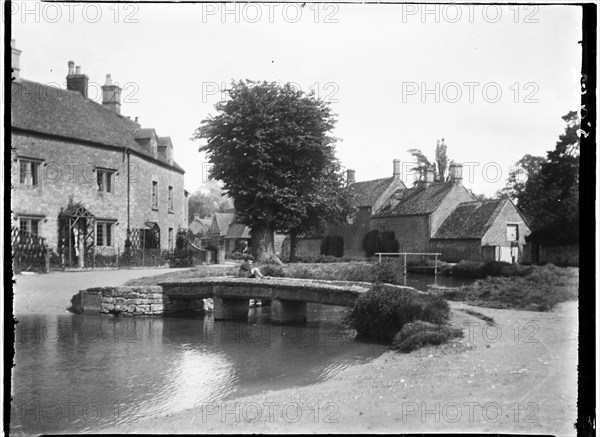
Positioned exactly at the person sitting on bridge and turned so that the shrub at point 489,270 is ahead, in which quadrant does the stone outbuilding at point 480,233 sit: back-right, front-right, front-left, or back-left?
front-left

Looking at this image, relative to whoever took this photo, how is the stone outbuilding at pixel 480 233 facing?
facing the viewer and to the right of the viewer

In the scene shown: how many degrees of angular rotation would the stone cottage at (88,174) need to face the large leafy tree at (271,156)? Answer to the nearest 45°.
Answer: approximately 90° to its left

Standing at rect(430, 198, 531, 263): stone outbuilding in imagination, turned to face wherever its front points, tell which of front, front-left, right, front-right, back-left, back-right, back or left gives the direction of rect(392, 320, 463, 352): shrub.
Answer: front-right

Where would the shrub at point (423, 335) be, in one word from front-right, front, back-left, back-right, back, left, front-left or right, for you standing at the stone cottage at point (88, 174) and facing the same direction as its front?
front

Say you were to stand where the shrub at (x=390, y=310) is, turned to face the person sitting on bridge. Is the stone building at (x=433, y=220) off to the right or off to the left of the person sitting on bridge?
right

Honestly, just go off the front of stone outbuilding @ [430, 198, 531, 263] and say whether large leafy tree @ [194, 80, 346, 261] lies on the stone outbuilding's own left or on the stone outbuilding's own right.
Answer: on the stone outbuilding's own right

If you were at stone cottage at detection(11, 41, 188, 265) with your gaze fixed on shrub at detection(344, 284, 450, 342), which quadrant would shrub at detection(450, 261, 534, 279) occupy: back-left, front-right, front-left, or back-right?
front-left
